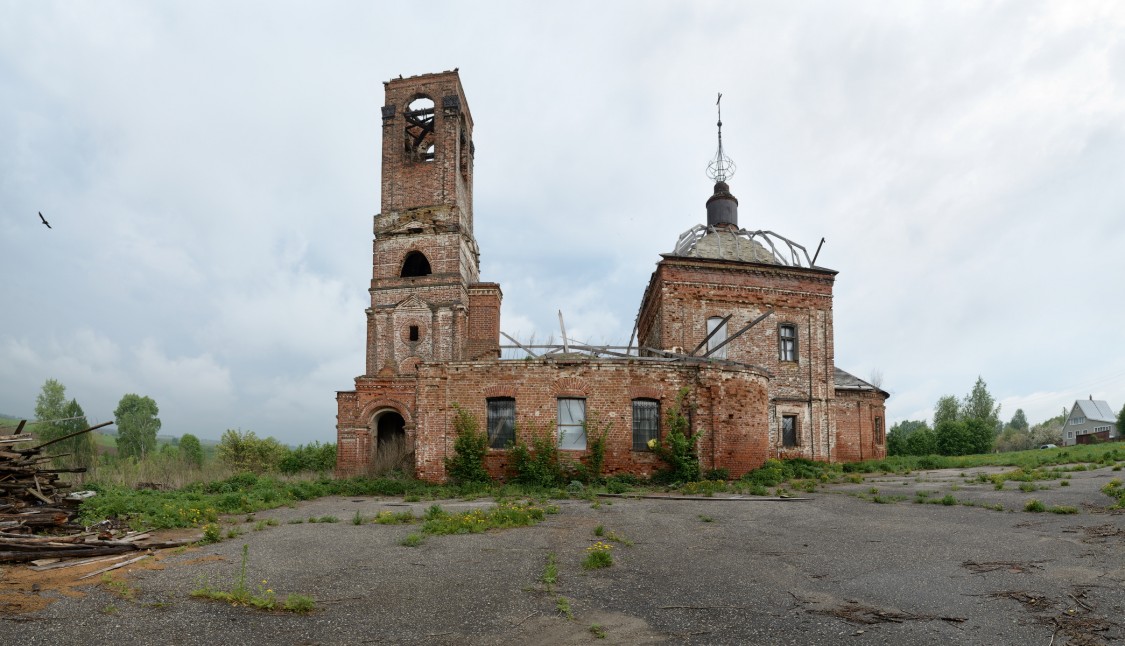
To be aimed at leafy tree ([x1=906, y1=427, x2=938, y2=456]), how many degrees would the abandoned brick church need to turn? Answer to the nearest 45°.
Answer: approximately 135° to its right

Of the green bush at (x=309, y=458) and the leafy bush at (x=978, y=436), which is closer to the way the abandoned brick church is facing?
the green bush

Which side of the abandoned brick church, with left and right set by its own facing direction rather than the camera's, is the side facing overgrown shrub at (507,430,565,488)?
left

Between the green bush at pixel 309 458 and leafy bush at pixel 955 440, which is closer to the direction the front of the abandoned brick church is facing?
the green bush

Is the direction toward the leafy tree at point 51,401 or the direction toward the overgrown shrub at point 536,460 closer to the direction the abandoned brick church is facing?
the leafy tree

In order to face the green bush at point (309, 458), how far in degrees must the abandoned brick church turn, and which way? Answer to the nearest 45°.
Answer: approximately 45° to its right

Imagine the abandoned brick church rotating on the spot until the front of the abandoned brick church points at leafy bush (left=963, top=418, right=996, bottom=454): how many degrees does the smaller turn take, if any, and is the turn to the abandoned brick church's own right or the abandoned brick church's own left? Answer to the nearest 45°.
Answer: approximately 135° to the abandoned brick church's own right

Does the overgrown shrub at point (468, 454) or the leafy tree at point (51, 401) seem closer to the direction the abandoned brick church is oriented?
the leafy tree

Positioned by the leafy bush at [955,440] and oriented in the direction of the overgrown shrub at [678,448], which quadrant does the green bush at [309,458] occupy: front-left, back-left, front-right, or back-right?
front-right

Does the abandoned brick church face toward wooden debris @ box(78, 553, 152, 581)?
no

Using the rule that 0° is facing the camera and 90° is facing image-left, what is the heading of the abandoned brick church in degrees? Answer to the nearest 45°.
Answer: approximately 90°
